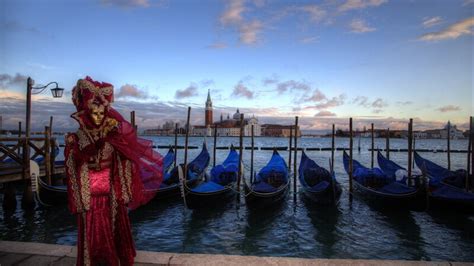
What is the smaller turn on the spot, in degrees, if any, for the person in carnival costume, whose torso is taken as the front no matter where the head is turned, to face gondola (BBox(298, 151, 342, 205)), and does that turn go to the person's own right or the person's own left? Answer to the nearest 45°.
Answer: approximately 135° to the person's own left

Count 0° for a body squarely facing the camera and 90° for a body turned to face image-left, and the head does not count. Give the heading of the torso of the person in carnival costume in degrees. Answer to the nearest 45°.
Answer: approximately 0°

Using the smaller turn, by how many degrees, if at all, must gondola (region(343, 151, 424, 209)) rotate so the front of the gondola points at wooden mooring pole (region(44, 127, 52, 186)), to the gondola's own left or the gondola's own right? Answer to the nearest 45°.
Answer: approximately 90° to the gondola's own left

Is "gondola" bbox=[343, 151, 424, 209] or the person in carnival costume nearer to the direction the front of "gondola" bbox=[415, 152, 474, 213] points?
the gondola

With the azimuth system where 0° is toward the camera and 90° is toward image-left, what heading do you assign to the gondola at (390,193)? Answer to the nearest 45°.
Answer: approximately 135°

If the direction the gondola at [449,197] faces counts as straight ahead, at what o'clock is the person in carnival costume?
The person in carnival costume is roughly at 8 o'clock from the gondola.

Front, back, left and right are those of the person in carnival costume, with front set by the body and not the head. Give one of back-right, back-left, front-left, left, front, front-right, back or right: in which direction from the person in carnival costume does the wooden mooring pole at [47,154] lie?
back

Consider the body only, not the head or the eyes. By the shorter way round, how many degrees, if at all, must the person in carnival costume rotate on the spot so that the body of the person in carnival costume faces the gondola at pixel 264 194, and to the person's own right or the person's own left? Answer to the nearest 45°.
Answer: approximately 135° to the person's own left

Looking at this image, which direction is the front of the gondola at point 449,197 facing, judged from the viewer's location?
facing away from the viewer and to the left of the viewer

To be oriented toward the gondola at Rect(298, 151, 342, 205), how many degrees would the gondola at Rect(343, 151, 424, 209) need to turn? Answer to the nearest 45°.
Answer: approximately 45° to its left

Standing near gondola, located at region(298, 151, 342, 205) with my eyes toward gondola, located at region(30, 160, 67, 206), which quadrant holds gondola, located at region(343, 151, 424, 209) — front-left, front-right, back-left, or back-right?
back-left

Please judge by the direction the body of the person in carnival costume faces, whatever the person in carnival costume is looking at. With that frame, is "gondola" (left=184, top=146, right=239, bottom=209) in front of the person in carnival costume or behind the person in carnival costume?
behind
